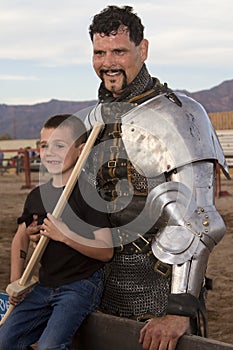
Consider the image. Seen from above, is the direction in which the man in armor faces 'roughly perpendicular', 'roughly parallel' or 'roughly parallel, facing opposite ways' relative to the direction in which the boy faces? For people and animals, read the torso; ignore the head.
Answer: roughly parallel

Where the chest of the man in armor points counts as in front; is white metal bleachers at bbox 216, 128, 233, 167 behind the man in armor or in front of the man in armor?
behind

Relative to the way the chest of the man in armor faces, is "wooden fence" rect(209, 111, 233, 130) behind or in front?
behind

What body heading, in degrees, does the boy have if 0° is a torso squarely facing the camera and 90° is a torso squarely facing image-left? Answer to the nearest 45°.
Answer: approximately 45°

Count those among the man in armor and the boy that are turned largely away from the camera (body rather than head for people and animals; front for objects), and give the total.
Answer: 0

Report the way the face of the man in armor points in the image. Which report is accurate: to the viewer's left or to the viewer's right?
to the viewer's left

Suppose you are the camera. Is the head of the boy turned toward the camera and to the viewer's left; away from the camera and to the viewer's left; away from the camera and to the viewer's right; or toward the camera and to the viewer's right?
toward the camera and to the viewer's left
